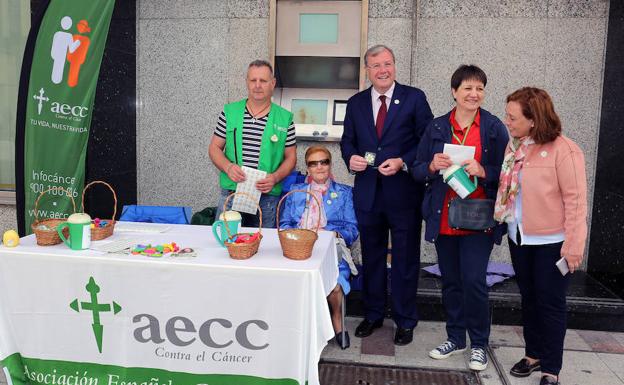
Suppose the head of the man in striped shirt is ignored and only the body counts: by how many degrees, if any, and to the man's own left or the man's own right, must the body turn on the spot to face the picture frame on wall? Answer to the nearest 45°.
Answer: approximately 135° to the man's own left

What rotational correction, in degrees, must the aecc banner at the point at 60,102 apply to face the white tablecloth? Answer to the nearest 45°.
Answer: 0° — it already faces it

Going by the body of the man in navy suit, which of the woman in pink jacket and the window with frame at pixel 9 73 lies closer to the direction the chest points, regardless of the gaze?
the woman in pink jacket

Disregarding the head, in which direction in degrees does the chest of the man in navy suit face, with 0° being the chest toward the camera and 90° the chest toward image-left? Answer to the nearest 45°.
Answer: approximately 0°
